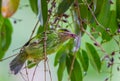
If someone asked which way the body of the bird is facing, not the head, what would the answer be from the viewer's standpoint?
to the viewer's right
